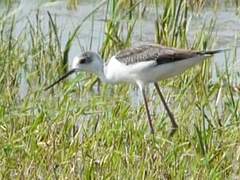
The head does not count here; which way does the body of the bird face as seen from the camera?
to the viewer's left
